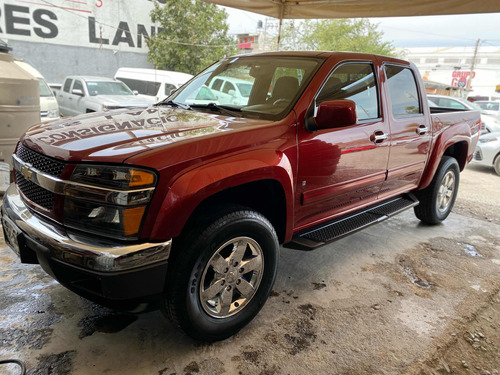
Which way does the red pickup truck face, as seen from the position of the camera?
facing the viewer and to the left of the viewer

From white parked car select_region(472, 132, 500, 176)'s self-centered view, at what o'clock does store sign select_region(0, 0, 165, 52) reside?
The store sign is roughly at 2 o'clock from the white parked car.

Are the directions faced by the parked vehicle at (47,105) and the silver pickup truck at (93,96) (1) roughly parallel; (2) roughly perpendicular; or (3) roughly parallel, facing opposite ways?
roughly parallel

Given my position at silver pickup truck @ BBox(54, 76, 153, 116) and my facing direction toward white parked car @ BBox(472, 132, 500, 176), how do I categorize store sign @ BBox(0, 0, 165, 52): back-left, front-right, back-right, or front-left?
back-left

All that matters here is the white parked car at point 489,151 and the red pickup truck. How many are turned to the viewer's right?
0

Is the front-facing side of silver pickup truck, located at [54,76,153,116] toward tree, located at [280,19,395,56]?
no

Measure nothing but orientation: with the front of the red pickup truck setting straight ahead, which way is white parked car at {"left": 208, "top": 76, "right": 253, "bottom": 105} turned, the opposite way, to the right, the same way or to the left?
to the left

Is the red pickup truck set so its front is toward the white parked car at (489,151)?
no

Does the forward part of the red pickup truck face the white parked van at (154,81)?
no

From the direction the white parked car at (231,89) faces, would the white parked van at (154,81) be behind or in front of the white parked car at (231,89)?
behind

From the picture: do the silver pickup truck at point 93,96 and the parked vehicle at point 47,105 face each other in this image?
no
